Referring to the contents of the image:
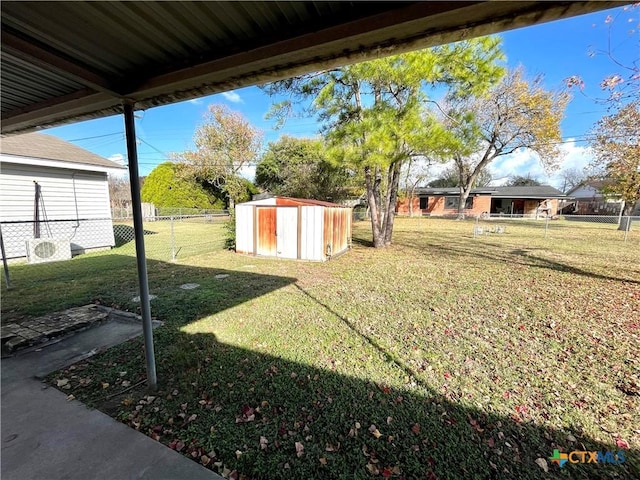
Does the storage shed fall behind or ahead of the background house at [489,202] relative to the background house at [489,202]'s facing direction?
ahead

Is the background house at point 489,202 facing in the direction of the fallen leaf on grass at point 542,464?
yes

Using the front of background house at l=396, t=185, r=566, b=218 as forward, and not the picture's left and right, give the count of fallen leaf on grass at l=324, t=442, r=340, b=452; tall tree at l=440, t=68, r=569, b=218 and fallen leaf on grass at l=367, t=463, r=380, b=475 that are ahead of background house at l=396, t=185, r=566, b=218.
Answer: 3

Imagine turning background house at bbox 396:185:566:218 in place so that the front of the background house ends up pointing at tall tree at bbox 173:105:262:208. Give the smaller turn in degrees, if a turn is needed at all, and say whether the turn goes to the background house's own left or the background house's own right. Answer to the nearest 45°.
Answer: approximately 45° to the background house's own right

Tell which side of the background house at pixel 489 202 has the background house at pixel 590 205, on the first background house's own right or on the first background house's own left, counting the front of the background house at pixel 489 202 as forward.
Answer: on the first background house's own left

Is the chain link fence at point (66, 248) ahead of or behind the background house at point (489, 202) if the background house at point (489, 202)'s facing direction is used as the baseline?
ahead

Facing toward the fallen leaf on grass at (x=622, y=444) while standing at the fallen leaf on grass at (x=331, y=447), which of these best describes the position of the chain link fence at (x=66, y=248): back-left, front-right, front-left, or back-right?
back-left

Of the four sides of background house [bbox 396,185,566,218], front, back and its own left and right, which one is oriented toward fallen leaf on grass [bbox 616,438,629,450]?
front

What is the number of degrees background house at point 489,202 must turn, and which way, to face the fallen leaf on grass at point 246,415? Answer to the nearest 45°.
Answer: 0° — it already faces it

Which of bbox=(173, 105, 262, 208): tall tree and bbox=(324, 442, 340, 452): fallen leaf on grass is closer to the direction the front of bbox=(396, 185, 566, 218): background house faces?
the fallen leaf on grass

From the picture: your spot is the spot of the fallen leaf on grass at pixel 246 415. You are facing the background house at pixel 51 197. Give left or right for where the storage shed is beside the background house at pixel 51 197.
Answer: right
